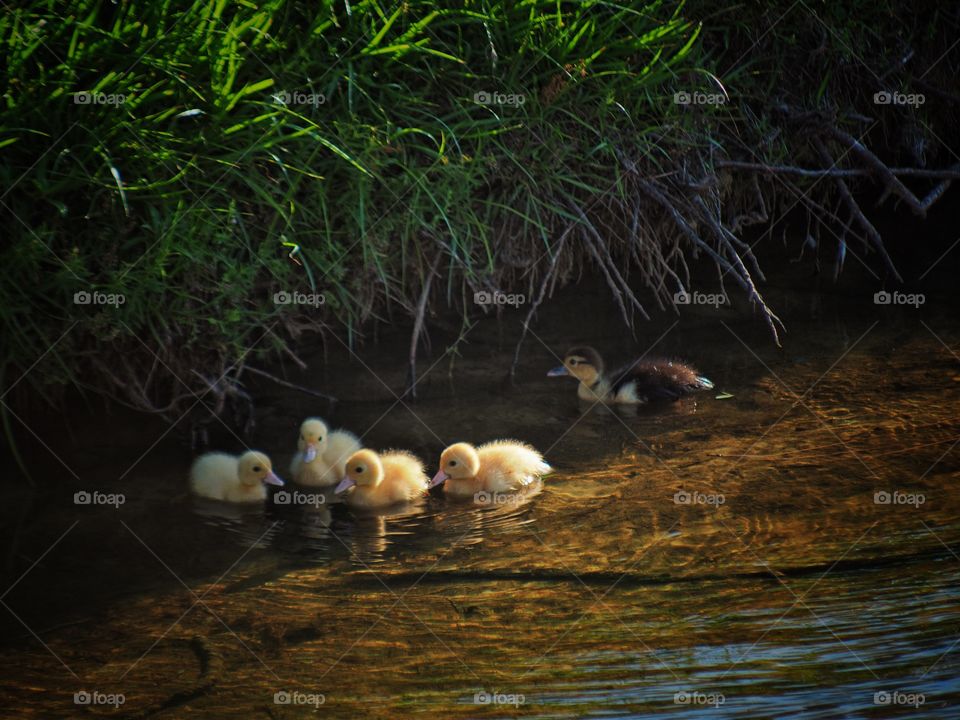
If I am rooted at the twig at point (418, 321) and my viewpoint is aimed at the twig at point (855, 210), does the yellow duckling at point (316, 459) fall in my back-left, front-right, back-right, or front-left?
back-right

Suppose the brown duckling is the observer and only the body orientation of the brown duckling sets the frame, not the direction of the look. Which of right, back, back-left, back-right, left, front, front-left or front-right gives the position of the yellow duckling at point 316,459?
front-left

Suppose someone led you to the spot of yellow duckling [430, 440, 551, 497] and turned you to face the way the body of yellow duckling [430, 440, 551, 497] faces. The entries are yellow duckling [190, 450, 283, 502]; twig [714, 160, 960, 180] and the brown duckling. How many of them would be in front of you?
1

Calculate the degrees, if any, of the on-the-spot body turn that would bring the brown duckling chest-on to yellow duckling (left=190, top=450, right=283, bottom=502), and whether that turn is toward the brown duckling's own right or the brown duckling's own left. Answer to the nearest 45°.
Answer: approximately 45° to the brown duckling's own left

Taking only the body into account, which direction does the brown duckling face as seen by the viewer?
to the viewer's left

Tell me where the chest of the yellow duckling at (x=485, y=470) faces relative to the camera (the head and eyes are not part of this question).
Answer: to the viewer's left

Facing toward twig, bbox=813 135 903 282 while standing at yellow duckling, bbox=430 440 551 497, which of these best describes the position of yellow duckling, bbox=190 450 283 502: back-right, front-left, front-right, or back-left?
back-left
